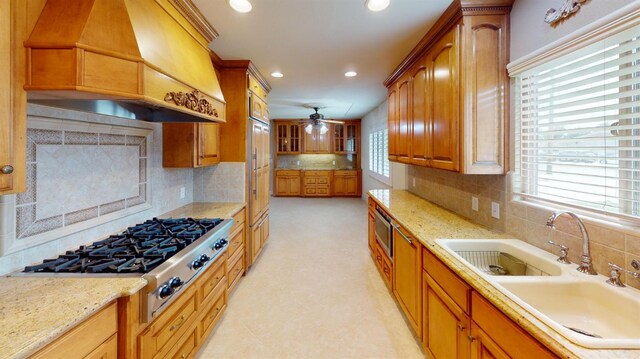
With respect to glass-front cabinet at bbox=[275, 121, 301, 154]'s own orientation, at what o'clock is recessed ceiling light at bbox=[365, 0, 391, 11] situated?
The recessed ceiling light is roughly at 12 o'clock from the glass-front cabinet.

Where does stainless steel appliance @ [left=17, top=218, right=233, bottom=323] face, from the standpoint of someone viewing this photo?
facing the viewer and to the right of the viewer

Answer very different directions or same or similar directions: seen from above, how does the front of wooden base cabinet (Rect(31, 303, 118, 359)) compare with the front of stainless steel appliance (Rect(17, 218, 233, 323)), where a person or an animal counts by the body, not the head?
same or similar directions

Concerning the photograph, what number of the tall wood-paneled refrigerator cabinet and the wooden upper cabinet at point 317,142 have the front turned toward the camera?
1

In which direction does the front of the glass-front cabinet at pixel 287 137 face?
toward the camera

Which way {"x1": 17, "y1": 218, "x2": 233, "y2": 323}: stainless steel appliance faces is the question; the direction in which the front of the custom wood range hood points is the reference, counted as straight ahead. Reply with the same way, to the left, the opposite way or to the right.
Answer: the same way

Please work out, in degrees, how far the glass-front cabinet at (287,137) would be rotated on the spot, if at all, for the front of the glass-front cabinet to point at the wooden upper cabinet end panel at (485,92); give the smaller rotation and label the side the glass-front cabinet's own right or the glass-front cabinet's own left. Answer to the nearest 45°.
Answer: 0° — it already faces it

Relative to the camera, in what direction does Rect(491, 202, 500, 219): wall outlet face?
facing the viewer and to the left of the viewer

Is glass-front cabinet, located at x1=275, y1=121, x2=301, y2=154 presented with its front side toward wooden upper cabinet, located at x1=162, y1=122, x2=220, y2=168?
yes

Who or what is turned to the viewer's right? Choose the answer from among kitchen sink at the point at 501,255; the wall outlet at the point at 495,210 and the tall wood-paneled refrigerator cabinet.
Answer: the tall wood-paneled refrigerator cabinet

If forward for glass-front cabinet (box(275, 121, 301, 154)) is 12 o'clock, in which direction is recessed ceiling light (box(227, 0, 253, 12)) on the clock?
The recessed ceiling light is roughly at 12 o'clock from the glass-front cabinet.

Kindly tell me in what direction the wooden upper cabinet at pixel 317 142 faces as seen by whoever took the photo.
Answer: facing the viewer

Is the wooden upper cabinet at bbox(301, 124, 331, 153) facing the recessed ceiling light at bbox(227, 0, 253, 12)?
yes
